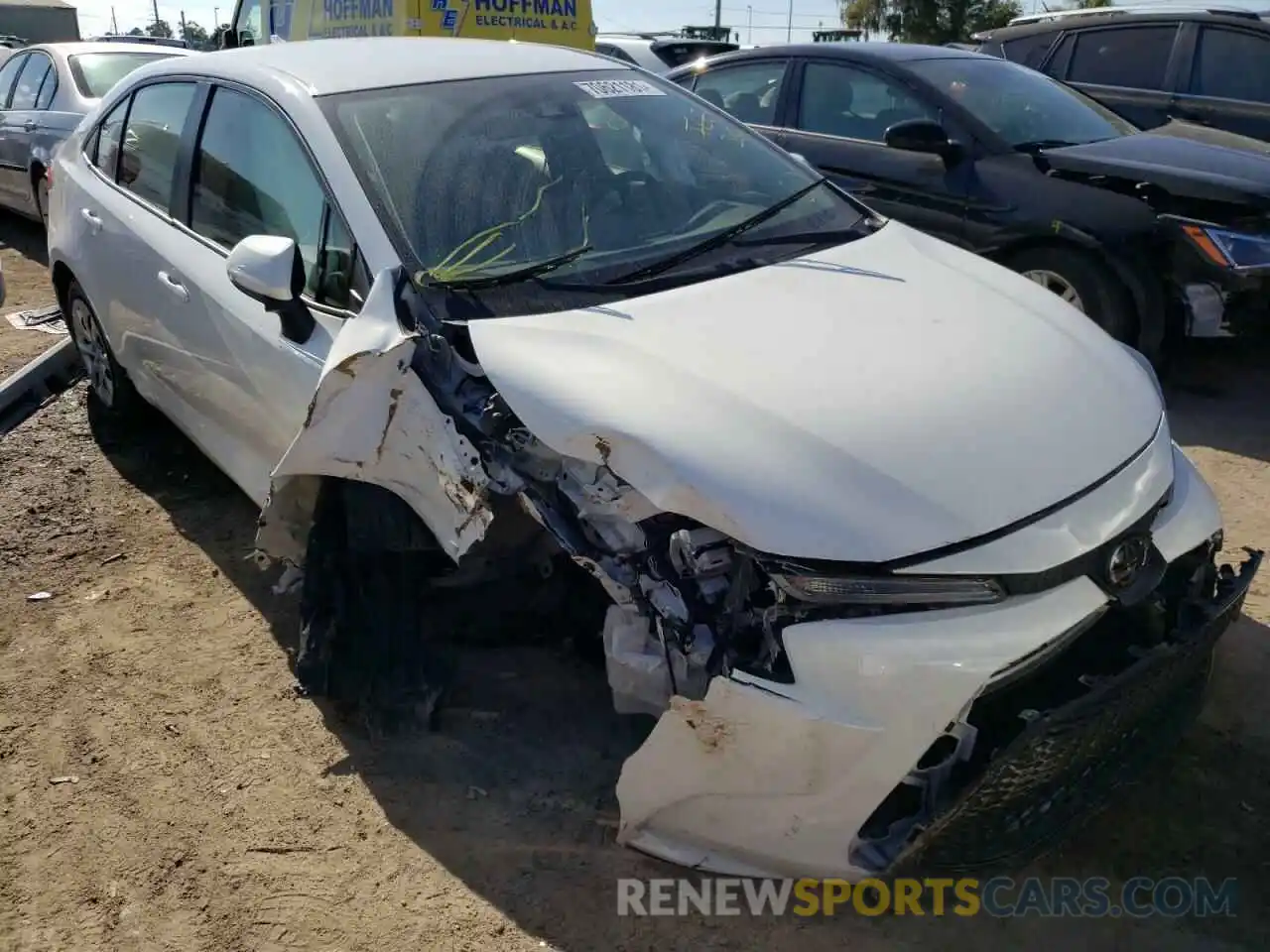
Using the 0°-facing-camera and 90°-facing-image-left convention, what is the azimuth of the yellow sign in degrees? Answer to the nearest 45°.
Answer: approximately 0°

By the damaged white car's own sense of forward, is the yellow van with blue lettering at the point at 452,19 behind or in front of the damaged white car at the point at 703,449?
behind

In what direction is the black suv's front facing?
to the viewer's right

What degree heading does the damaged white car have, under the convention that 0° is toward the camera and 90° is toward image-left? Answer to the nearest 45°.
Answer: approximately 315°

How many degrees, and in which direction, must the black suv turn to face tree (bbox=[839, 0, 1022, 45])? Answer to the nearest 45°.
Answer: approximately 90° to its left

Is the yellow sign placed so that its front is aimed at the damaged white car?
yes

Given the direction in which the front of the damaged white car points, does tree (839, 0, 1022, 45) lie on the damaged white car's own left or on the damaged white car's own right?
on the damaged white car's own left
